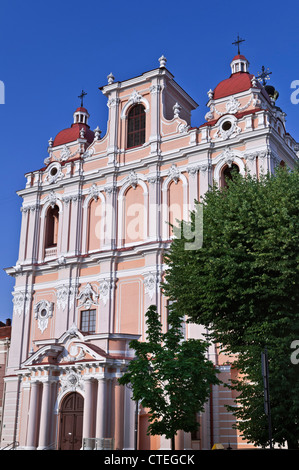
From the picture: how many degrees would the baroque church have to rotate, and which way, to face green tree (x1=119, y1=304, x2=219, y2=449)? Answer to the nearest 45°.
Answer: approximately 45° to its left

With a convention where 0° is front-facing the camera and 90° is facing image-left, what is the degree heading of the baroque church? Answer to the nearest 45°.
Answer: approximately 45°
